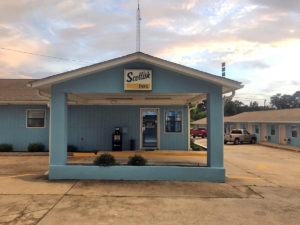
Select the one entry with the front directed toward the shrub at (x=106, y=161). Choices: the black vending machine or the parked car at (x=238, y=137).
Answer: the black vending machine

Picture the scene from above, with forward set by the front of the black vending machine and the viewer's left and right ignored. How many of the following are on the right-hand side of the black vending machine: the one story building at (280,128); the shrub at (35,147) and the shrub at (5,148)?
2

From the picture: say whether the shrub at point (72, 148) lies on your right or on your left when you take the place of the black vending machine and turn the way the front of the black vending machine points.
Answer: on your right

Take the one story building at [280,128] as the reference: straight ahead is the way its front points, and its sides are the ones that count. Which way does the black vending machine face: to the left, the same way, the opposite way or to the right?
to the left

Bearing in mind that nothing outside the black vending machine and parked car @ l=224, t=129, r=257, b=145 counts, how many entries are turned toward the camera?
1

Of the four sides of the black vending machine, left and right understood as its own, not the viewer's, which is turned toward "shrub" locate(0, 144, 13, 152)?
right

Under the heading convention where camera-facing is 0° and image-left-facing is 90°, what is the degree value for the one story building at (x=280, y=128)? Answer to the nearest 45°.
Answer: approximately 45°

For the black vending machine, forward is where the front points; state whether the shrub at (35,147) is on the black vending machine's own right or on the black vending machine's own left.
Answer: on the black vending machine's own right
